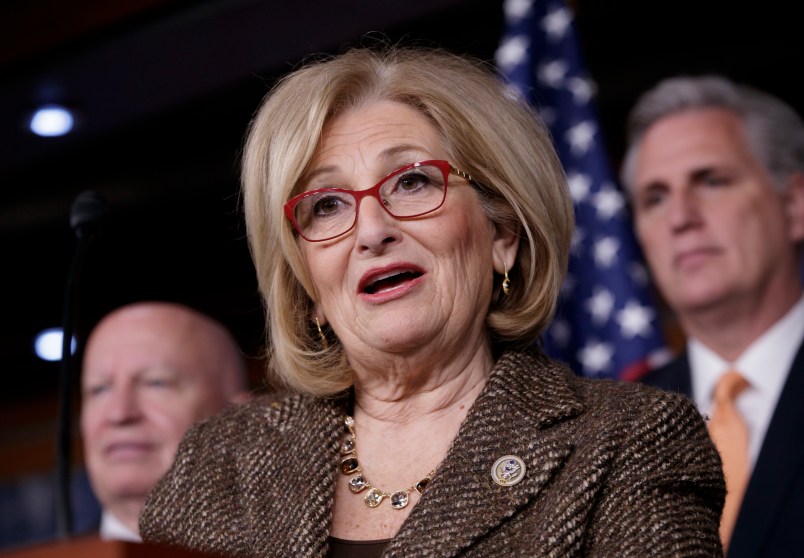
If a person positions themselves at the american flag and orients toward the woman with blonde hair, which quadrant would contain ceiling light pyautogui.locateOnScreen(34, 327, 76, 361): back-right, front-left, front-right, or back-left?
back-right

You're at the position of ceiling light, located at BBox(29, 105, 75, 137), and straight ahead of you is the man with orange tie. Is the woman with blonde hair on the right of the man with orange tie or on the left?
right

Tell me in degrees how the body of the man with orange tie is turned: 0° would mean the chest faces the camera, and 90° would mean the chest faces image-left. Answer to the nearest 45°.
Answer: approximately 45°

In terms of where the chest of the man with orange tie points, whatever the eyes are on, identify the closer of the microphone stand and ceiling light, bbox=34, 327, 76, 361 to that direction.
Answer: the microphone stand

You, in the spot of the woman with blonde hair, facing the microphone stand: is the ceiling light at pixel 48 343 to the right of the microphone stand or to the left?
right

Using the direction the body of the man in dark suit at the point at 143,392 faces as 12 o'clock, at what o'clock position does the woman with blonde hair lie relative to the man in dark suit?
The woman with blonde hair is roughly at 10 o'clock from the man in dark suit.

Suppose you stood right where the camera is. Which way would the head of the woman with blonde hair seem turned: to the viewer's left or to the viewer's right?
to the viewer's left

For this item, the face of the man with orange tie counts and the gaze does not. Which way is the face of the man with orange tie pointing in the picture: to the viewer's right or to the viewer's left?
to the viewer's left

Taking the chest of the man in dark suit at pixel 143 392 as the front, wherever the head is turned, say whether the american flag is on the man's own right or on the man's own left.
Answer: on the man's own left
